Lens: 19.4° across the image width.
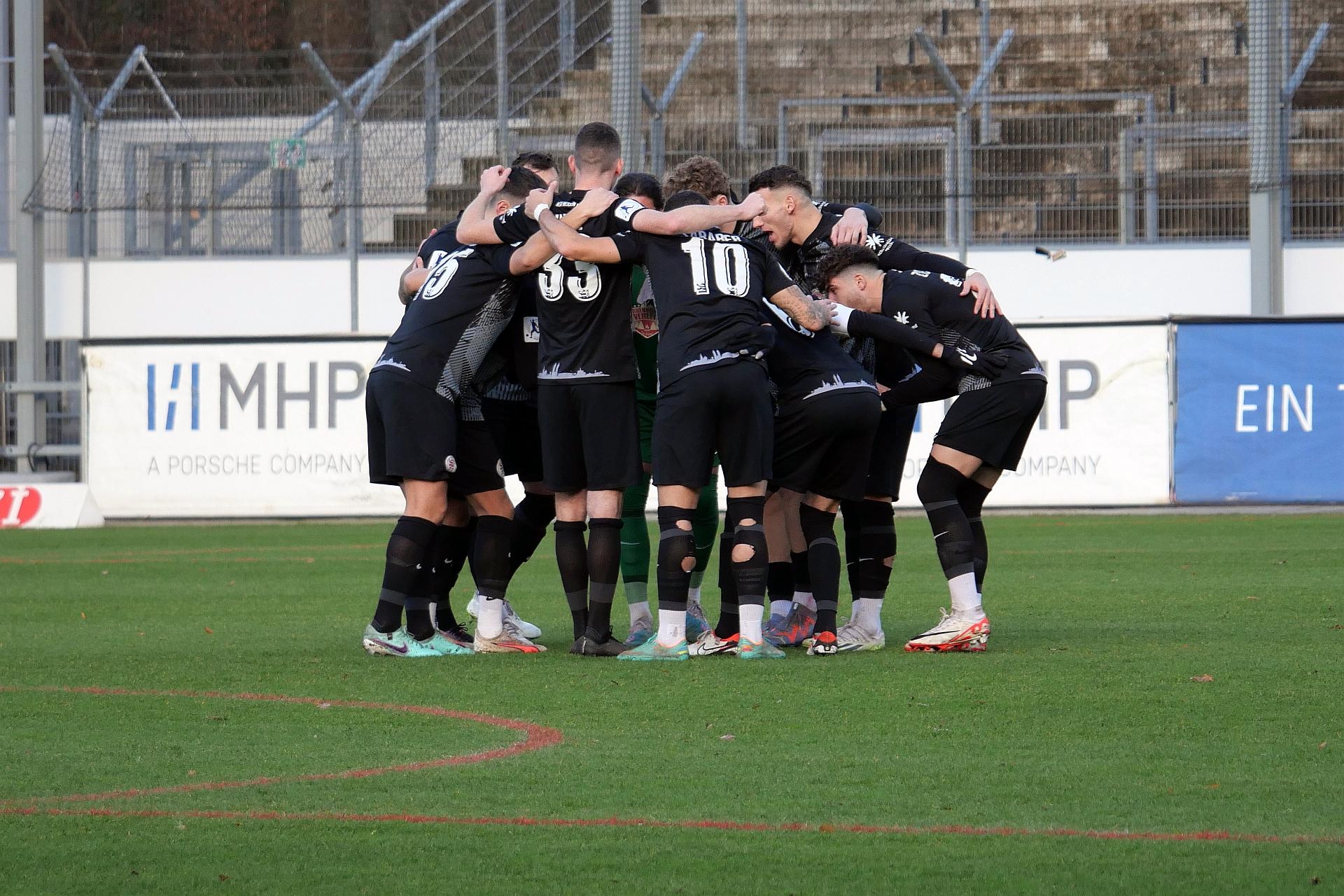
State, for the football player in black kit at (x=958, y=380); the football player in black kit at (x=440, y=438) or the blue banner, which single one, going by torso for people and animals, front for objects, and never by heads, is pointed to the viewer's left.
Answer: the football player in black kit at (x=958, y=380)

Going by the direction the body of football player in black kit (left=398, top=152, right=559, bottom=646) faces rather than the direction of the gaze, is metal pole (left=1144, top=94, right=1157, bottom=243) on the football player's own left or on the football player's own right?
on the football player's own left

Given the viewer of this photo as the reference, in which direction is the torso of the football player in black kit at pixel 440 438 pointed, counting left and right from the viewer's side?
facing away from the viewer and to the right of the viewer

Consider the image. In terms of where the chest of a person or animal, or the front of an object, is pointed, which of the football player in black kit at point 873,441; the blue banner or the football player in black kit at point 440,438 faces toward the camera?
the blue banner

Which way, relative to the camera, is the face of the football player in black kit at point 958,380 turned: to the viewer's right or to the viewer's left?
to the viewer's left

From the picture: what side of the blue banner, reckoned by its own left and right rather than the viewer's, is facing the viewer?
front

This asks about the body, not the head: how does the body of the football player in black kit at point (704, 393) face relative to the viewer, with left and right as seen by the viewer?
facing away from the viewer

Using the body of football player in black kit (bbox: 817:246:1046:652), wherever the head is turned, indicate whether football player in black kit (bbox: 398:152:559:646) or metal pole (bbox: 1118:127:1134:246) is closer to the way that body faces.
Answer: the football player in black kit

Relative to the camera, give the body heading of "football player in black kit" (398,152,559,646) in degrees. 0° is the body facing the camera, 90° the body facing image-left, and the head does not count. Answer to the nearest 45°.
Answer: approximately 270°
